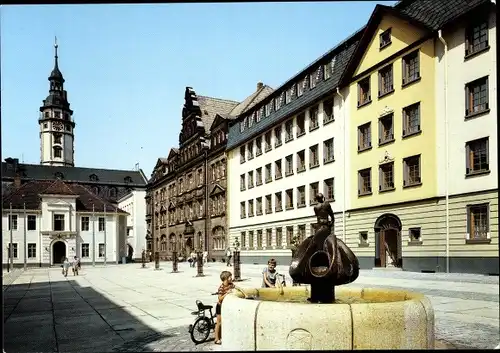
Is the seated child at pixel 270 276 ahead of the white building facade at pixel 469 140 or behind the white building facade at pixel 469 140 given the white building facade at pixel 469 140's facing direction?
ahead

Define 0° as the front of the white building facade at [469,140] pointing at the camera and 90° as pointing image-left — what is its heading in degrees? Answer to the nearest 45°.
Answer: approximately 45°

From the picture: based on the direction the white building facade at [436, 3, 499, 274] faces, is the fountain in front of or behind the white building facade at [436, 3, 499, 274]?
in front
